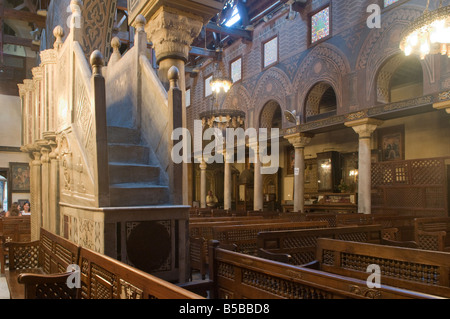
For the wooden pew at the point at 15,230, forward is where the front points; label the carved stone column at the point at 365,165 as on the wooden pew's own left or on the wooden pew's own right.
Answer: on the wooden pew's own right

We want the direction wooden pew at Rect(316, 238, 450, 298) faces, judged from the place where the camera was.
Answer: facing away from the viewer and to the right of the viewer

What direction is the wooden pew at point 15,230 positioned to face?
away from the camera
